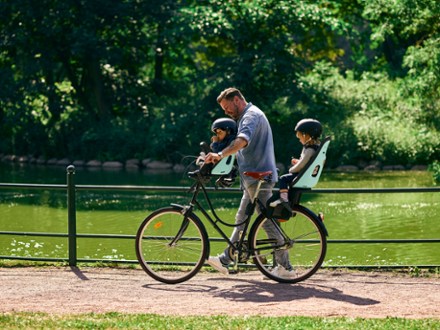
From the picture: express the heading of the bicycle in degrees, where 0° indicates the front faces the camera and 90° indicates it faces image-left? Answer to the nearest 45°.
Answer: approximately 90°

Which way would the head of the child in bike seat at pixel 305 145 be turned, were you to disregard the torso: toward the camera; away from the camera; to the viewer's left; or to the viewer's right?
to the viewer's left

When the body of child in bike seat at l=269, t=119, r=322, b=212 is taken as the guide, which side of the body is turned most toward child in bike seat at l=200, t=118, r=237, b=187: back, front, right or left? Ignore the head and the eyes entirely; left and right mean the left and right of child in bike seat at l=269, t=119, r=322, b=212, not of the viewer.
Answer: front

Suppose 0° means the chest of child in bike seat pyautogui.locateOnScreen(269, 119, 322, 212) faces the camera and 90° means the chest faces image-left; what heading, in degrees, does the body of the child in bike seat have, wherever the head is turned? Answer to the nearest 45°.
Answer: approximately 90°
